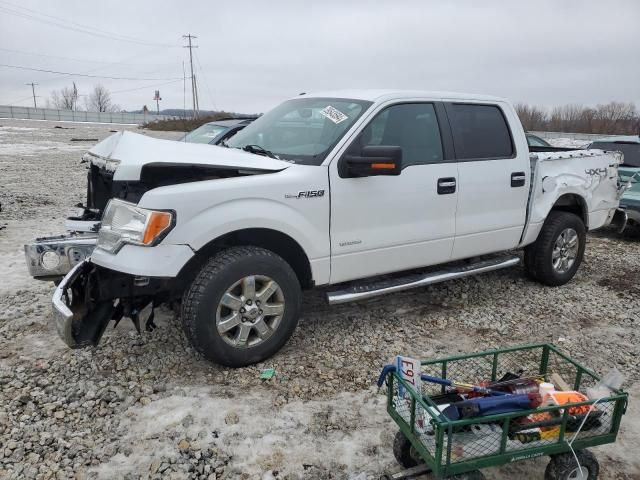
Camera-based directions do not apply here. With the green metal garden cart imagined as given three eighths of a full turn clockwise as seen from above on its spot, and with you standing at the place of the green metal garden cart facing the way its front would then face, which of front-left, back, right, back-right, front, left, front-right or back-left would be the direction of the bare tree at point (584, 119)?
front

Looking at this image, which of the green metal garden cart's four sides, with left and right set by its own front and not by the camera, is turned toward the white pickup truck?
right

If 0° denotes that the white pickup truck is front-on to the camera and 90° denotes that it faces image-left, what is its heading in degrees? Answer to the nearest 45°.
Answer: approximately 45°

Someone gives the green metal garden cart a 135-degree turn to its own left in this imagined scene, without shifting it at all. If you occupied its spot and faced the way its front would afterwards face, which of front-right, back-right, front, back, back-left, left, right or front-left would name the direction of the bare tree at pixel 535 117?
left

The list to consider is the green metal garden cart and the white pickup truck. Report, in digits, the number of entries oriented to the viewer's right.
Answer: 0

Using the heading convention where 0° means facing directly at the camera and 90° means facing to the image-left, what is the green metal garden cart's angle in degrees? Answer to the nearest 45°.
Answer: approximately 45°

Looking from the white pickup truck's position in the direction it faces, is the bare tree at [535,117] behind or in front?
behind

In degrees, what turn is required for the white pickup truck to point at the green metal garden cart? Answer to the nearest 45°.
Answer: approximately 90° to its left
